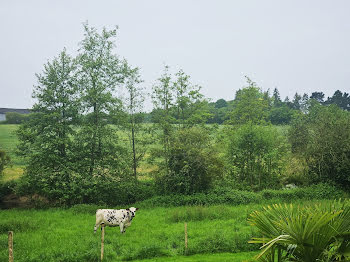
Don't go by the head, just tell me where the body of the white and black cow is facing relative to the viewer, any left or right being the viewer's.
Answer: facing to the right of the viewer

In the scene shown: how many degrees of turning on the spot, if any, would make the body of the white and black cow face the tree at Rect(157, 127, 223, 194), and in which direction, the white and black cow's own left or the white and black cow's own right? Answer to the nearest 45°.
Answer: approximately 45° to the white and black cow's own left

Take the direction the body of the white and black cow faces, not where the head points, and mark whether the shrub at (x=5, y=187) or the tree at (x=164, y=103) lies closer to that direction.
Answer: the tree

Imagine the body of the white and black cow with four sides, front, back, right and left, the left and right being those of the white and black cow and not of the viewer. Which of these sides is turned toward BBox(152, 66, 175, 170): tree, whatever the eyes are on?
left

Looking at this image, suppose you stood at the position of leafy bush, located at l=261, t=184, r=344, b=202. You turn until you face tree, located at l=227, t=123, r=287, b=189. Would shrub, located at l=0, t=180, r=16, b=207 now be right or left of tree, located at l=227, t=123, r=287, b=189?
left

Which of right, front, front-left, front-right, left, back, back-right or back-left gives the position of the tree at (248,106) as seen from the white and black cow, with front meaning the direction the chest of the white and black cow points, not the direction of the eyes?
front-left

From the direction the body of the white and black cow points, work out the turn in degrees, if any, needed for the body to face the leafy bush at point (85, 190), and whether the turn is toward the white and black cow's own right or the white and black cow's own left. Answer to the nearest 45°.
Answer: approximately 90° to the white and black cow's own left

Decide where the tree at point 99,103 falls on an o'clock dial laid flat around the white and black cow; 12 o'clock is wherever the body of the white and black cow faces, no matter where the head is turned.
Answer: The tree is roughly at 9 o'clock from the white and black cow.

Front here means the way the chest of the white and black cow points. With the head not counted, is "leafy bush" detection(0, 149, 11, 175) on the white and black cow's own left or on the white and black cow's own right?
on the white and black cow's own left

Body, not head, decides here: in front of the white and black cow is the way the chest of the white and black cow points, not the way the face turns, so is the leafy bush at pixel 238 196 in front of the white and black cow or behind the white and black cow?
in front

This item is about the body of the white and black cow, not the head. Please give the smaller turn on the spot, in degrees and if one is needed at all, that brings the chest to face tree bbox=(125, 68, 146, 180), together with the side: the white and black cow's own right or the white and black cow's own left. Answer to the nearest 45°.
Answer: approximately 90° to the white and black cow's own left
